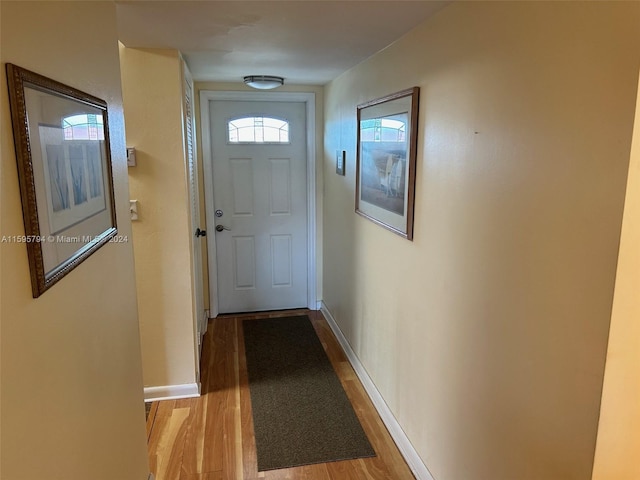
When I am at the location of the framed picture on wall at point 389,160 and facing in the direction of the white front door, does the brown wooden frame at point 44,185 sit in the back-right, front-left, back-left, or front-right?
back-left

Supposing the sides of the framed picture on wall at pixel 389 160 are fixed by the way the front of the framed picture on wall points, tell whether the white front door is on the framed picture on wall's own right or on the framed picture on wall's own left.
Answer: on the framed picture on wall's own right

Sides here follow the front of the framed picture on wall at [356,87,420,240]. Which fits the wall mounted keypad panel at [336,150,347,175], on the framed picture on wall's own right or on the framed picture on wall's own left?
on the framed picture on wall's own right

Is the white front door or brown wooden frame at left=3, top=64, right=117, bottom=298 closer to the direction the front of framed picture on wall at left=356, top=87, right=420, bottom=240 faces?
the brown wooden frame

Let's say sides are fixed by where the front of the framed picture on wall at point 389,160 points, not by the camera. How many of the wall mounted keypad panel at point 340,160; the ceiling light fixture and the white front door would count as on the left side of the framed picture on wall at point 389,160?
0

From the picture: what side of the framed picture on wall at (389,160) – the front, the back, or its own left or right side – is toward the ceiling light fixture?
right

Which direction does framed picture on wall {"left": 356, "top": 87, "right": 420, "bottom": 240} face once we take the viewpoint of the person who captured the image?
facing the viewer and to the left of the viewer
